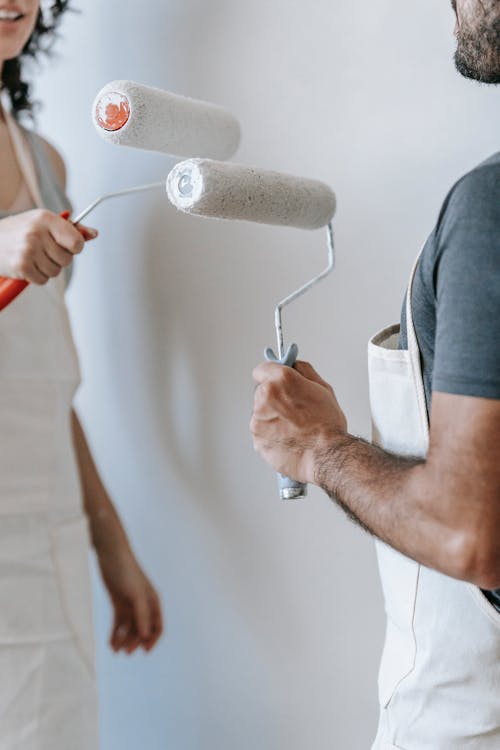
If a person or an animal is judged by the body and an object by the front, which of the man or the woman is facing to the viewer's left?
the man

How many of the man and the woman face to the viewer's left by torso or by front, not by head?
1

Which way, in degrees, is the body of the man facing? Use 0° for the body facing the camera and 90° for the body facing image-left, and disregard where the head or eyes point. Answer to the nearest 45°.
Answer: approximately 90°

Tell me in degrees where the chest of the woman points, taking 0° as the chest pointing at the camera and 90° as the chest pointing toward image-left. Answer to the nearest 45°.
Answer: approximately 0°

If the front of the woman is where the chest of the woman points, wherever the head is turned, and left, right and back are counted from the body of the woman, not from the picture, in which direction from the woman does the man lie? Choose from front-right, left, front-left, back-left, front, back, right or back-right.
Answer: front-left
